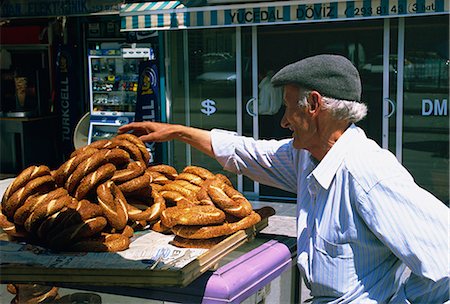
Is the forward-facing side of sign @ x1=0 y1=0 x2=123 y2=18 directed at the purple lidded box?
yes

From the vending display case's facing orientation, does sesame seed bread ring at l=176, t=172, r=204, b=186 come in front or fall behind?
in front

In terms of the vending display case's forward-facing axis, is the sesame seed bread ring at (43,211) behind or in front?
in front

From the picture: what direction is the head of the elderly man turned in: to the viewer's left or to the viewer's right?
to the viewer's left

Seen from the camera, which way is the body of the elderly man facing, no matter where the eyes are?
to the viewer's left

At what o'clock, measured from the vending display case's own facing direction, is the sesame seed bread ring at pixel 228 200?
The sesame seed bread ring is roughly at 12 o'clock from the vending display case.

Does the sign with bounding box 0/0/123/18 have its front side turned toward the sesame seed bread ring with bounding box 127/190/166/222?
yes

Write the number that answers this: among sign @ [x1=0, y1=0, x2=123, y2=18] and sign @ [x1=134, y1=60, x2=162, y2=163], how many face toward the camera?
2
